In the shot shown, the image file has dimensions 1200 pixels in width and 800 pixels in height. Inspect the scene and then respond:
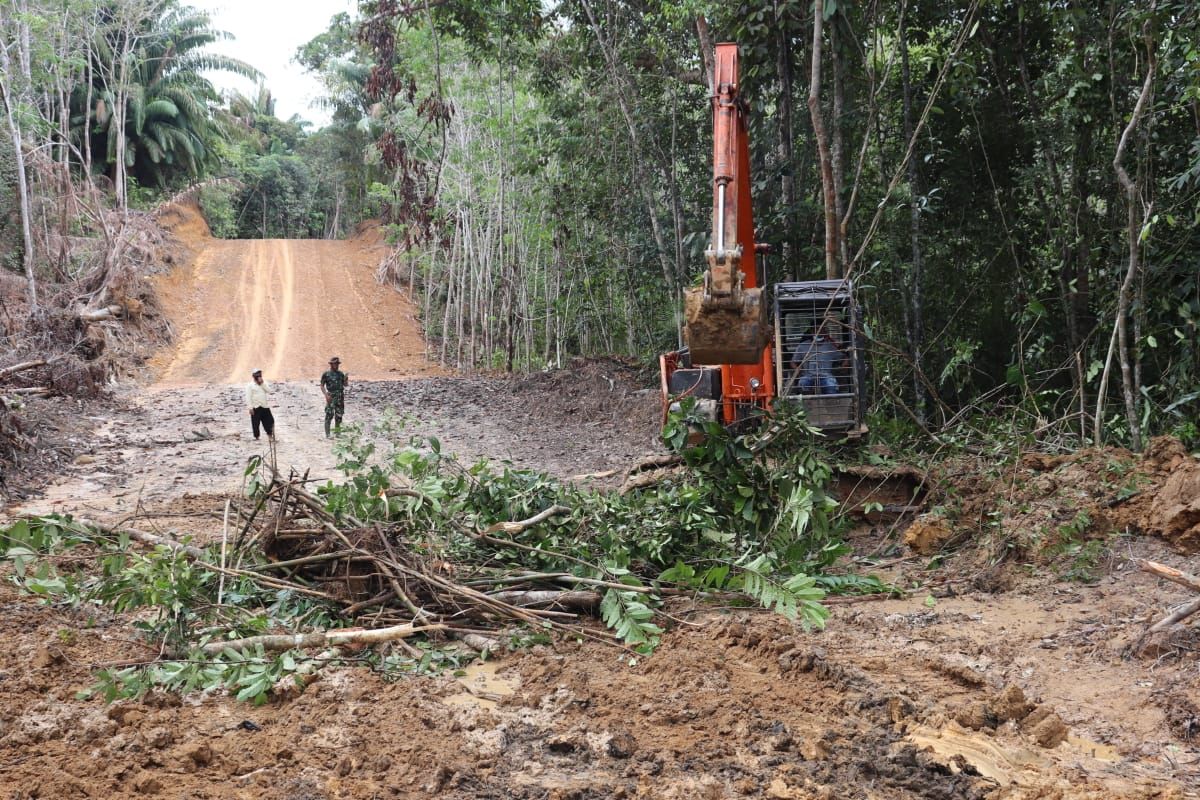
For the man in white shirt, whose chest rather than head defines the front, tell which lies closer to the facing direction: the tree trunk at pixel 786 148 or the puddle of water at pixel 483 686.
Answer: the puddle of water

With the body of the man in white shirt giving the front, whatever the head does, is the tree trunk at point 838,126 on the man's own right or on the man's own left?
on the man's own left

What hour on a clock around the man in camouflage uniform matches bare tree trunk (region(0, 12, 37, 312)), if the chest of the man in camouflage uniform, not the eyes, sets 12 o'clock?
The bare tree trunk is roughly at 5 o'clock from the man in camouflage uniform.

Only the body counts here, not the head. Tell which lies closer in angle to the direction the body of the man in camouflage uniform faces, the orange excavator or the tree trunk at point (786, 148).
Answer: the orange excavator

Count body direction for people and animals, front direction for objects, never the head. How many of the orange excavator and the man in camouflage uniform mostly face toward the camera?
2

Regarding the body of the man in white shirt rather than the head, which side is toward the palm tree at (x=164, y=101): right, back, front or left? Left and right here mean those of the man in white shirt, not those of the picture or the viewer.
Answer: back

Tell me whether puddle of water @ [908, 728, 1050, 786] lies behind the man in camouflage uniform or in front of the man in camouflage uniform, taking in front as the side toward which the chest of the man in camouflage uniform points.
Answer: in front

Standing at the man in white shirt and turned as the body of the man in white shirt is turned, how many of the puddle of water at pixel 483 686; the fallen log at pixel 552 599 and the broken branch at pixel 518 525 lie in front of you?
3

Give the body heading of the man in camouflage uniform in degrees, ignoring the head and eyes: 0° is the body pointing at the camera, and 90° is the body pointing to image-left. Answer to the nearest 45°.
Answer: approximately 0°

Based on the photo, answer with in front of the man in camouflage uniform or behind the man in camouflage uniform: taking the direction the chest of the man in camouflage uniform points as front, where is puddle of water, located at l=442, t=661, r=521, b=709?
in front

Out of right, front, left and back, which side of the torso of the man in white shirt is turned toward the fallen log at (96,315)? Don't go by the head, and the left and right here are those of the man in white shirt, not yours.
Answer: back
